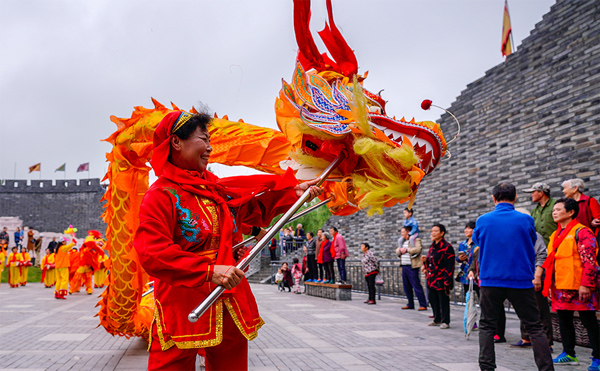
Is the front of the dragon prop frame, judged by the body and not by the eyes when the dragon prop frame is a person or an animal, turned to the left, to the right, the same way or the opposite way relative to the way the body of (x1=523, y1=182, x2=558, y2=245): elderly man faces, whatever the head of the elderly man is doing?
the opposite way

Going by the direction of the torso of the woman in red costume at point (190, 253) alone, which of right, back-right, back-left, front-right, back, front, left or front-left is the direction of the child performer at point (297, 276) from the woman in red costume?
back-left

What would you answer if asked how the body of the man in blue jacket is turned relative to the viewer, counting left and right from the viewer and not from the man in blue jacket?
facing away from the viewer

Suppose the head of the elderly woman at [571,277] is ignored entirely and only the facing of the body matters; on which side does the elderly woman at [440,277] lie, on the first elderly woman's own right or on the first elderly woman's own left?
on the first elderly woman's own right

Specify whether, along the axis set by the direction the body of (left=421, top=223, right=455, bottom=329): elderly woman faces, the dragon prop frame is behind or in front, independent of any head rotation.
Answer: in front

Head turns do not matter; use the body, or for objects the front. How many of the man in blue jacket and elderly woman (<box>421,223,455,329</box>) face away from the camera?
1

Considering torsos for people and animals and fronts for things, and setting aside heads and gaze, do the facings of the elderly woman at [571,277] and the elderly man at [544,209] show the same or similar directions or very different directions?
same or similar directions

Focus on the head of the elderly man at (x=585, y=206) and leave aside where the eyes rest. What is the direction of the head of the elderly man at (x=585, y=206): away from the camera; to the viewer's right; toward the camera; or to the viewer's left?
to the viewer's left

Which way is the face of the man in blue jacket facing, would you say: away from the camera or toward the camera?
away from the camera

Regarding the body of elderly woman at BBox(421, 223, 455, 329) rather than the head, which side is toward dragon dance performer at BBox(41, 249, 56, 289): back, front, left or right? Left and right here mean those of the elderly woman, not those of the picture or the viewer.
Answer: right

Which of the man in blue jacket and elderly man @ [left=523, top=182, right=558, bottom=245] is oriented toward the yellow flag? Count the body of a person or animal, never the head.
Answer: the man in blue jacket

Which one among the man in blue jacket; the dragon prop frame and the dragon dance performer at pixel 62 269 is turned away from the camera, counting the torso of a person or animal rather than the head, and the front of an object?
the man in blue jacket

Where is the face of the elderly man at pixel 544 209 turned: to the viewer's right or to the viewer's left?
to the viewer's left
